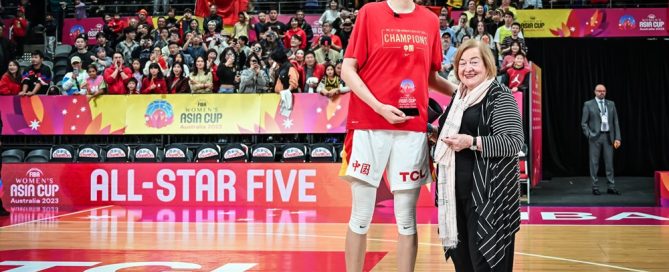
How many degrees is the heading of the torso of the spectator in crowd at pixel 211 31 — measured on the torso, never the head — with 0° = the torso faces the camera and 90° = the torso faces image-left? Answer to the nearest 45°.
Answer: approximately 0°

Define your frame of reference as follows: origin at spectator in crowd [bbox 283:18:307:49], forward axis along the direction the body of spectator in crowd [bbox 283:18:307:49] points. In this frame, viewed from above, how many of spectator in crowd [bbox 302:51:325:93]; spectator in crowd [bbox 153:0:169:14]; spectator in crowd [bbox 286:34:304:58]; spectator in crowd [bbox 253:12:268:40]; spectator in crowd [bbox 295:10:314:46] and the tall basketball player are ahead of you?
3

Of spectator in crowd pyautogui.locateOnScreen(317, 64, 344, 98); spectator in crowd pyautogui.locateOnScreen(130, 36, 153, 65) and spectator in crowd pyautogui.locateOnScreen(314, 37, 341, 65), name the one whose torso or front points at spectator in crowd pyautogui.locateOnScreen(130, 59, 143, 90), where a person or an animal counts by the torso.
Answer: spectator in crowd pyautogui.locateOnScreen(130, 36, 153, 65)

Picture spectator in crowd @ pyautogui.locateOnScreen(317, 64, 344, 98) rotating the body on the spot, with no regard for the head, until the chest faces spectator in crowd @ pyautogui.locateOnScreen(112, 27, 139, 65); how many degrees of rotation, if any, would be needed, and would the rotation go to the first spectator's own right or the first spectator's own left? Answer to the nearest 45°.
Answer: approximately 135° to the first spectator's own right

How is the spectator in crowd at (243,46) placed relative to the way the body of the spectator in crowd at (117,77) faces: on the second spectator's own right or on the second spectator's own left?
on the second spectator's own left

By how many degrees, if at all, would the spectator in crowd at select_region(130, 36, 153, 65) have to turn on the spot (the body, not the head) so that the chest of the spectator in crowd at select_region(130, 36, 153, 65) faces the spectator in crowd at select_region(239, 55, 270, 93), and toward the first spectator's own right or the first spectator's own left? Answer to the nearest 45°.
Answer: approximately 45° to the first spectator's own left

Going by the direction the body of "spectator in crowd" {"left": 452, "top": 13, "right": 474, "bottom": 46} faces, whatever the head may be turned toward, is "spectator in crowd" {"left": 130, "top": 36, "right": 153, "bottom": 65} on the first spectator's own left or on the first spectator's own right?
on the first spectator's own right

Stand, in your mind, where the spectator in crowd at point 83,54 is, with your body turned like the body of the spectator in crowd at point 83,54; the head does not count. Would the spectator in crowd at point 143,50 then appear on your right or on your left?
on your left

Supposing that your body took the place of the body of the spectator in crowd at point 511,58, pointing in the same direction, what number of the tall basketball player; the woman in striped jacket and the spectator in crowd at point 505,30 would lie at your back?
1
